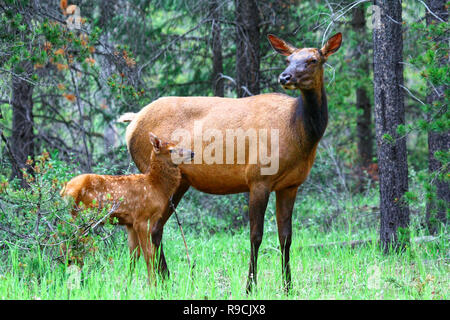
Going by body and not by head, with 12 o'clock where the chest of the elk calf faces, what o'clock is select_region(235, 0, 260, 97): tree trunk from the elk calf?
The tree trunk is roughly at 10 o'clock from the elk calf.

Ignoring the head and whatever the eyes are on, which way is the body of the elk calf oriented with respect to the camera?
to the viewer's right

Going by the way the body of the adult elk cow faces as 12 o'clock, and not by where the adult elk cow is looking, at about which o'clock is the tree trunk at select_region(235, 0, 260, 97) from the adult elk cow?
The tree trunk is roughly at 9 o'clock from the adult elk cow.

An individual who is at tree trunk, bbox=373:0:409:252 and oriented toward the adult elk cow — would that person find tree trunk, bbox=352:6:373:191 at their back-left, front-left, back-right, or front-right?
back-right

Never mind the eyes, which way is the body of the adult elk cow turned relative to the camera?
to the viewer's right

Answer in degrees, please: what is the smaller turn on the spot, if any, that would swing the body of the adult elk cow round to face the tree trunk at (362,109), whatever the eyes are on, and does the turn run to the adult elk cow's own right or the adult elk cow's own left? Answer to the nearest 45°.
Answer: approximately 90° to the adult elk cow's own left
